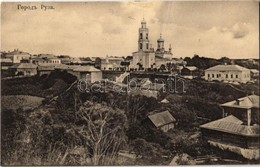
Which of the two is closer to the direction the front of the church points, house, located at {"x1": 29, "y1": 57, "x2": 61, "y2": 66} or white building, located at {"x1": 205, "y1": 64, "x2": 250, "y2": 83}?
the house

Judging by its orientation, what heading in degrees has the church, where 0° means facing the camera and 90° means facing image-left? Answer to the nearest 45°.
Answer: approximately 45°

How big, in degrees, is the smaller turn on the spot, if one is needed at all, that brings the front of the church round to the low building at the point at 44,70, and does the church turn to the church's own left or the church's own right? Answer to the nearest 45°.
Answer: approximately 45° to the church's own right

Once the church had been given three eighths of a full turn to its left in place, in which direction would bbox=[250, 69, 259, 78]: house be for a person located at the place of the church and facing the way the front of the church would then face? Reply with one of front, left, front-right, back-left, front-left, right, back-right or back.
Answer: front

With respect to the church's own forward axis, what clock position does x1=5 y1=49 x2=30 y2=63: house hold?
The house is roughly at 1 o'clock from the church.
